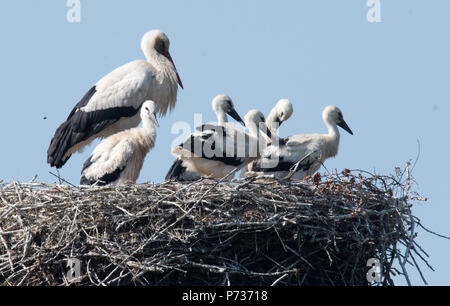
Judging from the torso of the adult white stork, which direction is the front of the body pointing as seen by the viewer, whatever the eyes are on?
to the viewer's right

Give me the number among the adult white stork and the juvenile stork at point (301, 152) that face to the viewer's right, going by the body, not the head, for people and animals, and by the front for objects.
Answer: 2

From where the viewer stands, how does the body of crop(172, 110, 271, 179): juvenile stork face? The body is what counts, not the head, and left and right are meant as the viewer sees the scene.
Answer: facing to the right of the viewer

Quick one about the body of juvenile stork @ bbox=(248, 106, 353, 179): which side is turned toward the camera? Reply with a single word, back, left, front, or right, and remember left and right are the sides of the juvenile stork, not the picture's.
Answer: right

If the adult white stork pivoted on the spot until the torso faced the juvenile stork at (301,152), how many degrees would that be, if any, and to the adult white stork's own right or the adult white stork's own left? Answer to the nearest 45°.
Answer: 0° — it already faces it

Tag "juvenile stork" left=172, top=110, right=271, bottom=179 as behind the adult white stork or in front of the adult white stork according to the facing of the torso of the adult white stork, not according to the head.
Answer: in front
